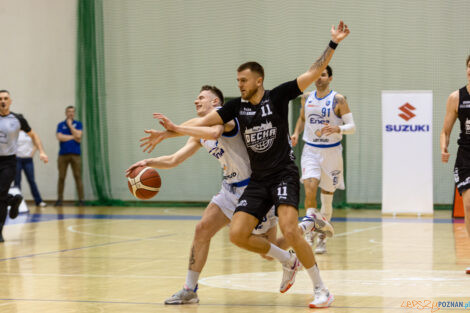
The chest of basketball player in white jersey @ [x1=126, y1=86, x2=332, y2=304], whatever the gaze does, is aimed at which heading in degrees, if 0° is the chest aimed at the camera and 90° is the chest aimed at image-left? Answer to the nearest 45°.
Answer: approximately 90°

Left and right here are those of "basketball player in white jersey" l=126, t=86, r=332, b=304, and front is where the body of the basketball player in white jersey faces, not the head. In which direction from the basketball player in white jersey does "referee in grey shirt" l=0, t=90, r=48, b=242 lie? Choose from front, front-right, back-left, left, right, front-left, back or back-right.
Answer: front-right

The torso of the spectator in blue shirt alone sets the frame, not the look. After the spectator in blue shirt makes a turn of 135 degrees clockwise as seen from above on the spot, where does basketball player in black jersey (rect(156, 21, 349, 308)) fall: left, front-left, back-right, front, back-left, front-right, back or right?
back-left

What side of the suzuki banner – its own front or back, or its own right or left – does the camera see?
front

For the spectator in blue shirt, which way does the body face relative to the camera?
toward the camera

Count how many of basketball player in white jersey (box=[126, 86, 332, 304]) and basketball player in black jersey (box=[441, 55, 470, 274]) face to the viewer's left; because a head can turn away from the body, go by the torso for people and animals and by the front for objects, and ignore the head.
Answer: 1

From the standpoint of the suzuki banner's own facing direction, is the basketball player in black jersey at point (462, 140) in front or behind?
in front

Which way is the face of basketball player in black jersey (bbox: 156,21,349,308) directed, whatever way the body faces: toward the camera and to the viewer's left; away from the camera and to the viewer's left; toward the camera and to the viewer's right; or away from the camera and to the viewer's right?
toward the camera and to the viewer's left

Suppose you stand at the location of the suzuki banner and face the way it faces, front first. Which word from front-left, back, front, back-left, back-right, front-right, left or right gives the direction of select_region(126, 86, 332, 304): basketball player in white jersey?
front
